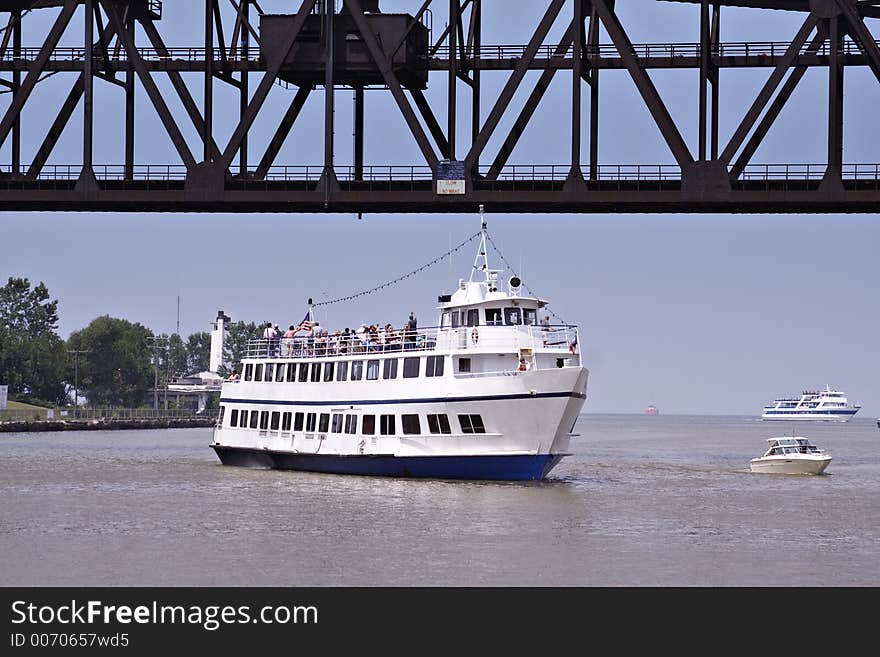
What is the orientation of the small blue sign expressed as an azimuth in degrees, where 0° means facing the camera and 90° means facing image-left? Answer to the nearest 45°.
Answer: approximately 0°
